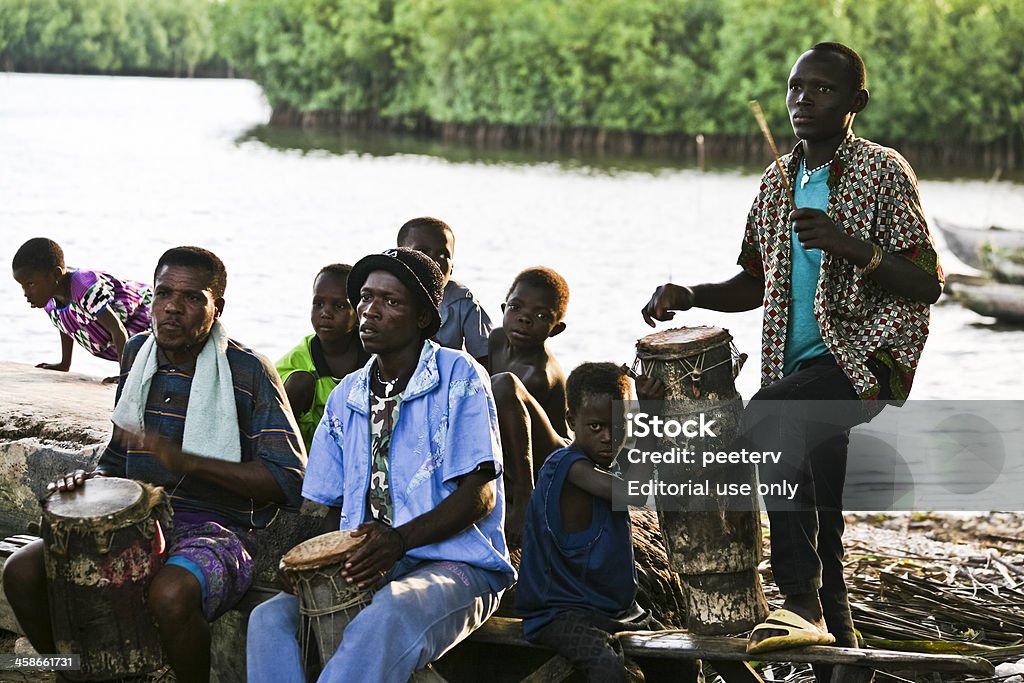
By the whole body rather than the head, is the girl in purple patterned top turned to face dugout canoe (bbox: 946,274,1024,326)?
no

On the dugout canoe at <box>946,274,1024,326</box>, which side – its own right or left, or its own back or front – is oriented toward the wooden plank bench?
left

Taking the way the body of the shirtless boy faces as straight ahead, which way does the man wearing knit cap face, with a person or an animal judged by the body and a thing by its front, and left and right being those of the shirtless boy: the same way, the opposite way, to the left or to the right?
the same way

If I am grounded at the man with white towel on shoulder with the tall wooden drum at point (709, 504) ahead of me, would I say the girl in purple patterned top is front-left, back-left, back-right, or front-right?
back-left

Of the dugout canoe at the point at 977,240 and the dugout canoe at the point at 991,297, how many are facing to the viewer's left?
2

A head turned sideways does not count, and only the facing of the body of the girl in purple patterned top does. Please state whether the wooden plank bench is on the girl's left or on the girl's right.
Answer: on the girl's left

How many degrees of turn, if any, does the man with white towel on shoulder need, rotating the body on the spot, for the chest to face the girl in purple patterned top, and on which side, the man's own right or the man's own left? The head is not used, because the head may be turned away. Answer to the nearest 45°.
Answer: approximately 135° to the man's own right

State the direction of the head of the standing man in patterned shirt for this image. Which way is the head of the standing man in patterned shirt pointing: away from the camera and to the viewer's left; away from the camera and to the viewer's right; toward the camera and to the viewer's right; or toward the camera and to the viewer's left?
toward the camera and to the viewer's left

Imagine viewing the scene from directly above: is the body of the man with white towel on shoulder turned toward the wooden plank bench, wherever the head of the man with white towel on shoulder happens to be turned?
no

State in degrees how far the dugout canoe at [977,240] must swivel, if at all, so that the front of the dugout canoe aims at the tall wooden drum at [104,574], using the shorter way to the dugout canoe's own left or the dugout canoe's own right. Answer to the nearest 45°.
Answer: approximately 90° to the dugout canoe's own left

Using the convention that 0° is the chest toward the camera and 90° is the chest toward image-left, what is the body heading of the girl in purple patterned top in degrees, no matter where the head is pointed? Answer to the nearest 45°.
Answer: approximately 45°

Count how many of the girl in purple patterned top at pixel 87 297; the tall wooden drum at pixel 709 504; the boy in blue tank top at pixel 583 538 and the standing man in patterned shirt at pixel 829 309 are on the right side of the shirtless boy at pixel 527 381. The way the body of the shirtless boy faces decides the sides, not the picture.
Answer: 1

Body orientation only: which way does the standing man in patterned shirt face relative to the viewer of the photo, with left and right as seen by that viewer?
facing the viewer and to the left of the viewer

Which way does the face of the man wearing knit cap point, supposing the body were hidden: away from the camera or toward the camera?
toward the camera

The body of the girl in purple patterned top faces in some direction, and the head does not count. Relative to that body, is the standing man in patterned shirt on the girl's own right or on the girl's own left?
on the girl's own left

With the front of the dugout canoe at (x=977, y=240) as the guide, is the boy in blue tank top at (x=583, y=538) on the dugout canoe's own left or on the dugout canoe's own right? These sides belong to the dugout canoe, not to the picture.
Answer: on the dugout canoe's own left

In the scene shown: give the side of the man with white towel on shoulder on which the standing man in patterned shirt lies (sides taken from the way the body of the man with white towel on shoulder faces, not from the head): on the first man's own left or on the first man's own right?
on the first man's own left

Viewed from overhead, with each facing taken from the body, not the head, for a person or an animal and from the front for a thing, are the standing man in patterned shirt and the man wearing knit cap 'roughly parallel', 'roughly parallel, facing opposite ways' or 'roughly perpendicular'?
roughly parallel
